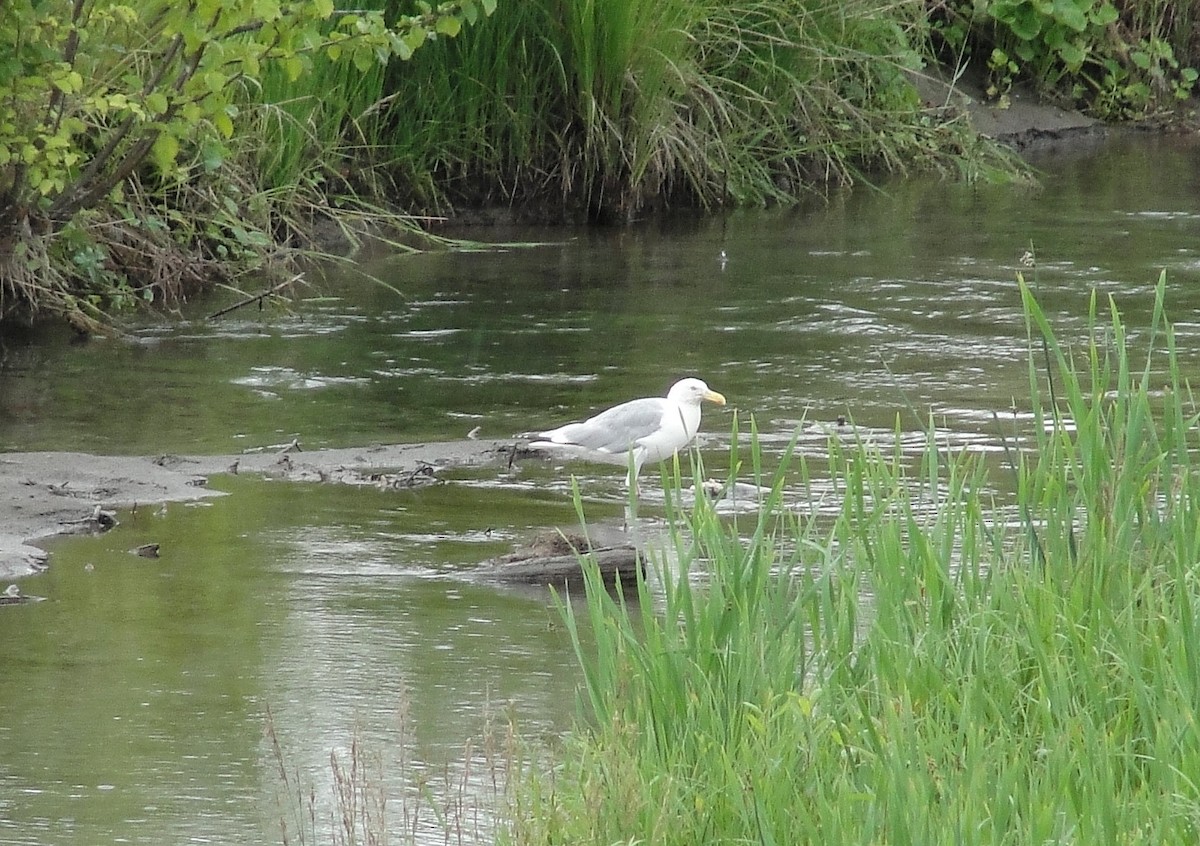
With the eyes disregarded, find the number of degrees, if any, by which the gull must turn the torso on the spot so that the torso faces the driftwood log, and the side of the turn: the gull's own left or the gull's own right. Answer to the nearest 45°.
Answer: approximately 90° to the gull's own right

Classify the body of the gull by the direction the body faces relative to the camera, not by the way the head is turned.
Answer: to the viewer's right
